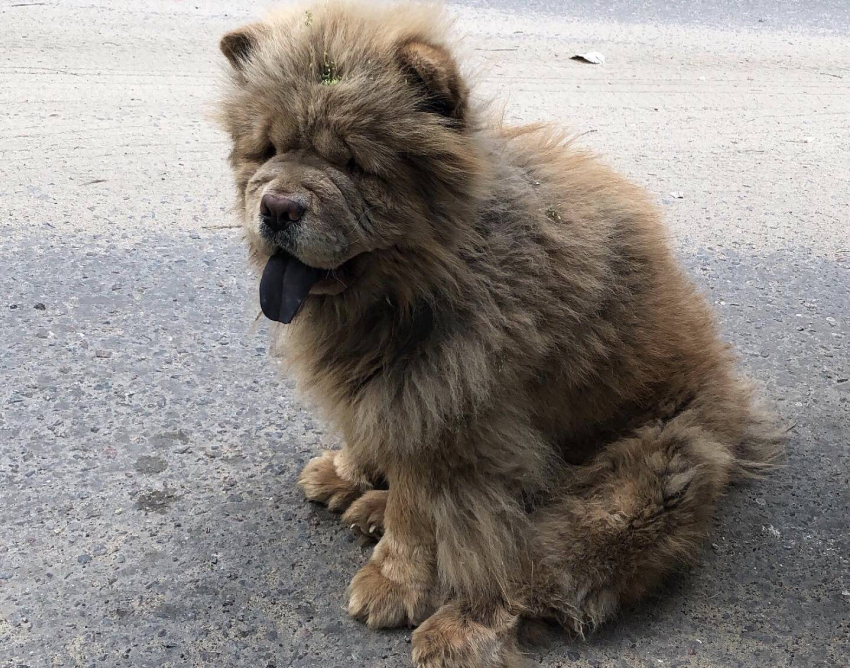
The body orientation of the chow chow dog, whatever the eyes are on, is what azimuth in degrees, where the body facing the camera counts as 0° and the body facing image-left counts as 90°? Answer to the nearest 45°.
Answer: approximately 45°
